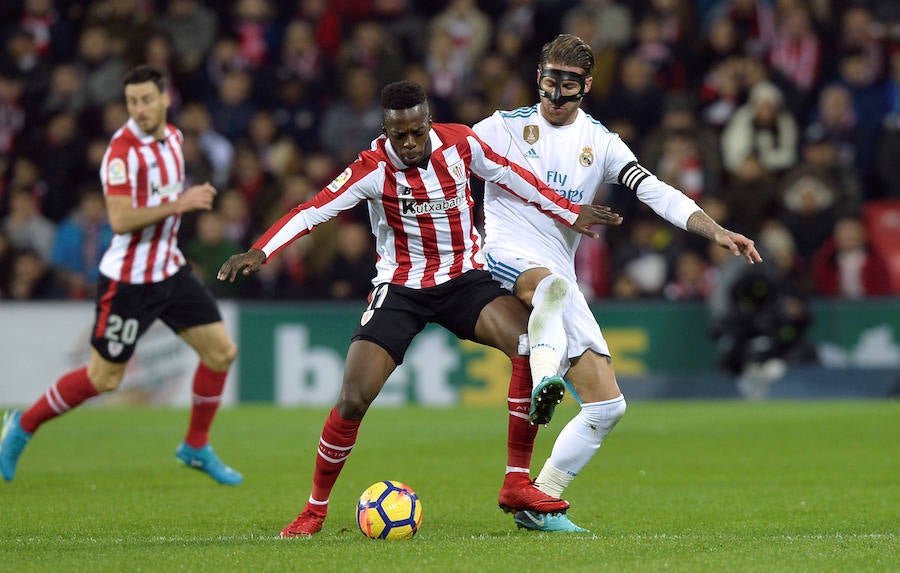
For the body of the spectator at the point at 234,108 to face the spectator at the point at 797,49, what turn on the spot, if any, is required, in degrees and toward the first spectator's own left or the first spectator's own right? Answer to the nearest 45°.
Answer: approximately 90° to the first spectator's own left

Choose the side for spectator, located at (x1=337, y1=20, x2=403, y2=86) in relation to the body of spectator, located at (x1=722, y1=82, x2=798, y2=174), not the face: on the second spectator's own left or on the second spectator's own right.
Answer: on the second spectator's own right

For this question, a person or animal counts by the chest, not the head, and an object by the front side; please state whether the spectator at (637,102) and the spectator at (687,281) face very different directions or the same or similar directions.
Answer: same or similar directions

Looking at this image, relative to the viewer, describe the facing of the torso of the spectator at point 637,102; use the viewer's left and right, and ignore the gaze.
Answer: facing the viewer

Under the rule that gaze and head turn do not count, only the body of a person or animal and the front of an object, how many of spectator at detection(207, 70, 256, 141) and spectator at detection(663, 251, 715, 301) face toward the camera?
2

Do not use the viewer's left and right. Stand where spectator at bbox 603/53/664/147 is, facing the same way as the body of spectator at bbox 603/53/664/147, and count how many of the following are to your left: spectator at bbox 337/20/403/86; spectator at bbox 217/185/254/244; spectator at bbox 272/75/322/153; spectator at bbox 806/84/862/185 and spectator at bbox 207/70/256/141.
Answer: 1

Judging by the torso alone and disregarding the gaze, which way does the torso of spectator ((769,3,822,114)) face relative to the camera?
toward the camera

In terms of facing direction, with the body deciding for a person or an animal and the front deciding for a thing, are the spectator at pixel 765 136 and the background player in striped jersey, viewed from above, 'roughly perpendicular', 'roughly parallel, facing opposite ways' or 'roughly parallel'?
roughly perpendicular

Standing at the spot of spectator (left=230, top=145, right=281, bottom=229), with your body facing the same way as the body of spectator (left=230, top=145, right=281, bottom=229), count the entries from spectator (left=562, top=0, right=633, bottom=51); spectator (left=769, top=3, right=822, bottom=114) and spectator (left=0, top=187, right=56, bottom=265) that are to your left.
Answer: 2

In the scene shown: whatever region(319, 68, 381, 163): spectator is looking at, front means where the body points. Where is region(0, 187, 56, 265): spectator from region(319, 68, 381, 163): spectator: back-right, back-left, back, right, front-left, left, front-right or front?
right

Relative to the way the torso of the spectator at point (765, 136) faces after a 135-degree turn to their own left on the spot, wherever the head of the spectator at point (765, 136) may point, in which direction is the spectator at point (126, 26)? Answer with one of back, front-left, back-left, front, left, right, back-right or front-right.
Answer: back-left

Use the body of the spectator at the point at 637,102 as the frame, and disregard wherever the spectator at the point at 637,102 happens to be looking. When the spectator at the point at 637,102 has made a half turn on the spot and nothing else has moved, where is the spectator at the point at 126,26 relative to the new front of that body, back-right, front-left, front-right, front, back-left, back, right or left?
left

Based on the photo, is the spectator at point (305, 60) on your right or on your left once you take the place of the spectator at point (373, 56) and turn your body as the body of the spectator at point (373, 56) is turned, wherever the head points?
on your right

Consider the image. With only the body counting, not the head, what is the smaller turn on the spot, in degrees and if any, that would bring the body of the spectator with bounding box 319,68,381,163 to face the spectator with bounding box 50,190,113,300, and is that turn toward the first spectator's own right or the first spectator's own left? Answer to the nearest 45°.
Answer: approximately 90° to the first spectator's own right

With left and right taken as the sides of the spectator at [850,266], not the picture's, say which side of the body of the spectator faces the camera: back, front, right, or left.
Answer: front
